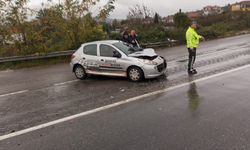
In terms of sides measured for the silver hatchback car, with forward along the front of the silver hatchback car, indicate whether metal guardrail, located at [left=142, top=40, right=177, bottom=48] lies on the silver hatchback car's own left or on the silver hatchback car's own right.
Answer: on the silver hatchback car's own left

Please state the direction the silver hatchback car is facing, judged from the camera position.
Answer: facing the viewer and to the right of the viewer
